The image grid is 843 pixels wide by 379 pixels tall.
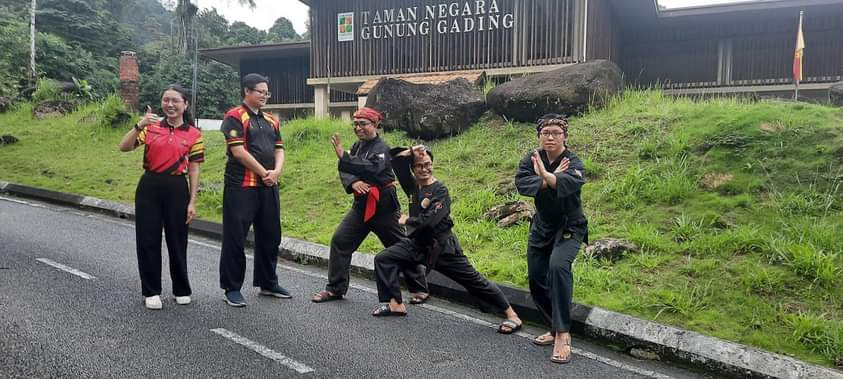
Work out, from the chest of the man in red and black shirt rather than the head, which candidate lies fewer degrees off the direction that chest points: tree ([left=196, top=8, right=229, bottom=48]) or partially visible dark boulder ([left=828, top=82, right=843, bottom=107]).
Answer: the partially visible dark boulder

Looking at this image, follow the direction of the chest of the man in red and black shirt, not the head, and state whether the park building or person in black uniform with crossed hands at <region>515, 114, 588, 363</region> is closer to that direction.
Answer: the person in black uniform with crossed hands

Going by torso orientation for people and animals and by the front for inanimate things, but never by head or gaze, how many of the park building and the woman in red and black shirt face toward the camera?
2

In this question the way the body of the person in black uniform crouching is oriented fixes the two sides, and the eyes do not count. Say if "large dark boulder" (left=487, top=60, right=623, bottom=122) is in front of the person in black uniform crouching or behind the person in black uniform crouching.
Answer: behind

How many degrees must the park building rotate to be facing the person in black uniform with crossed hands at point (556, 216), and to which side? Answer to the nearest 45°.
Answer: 0° — it already faces them

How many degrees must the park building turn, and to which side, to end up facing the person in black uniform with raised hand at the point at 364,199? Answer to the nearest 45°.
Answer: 0° — it already faces them

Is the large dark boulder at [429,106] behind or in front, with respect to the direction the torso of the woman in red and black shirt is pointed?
behind

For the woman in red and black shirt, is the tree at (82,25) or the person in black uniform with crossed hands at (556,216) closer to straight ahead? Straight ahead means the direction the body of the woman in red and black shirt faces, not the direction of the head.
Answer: the person in black uniform with crossed hands

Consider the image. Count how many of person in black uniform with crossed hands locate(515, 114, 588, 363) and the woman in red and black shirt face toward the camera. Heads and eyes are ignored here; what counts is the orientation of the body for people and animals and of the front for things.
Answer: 2

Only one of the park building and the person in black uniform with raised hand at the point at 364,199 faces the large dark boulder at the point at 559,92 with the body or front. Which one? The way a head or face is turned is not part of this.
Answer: the park building
